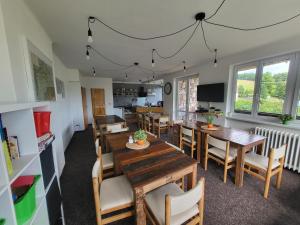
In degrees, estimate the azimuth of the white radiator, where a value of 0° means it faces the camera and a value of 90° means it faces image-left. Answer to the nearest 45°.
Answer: approximately 45°

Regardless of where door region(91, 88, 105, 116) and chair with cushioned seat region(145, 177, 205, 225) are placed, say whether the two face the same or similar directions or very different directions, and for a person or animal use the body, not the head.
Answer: very different directions

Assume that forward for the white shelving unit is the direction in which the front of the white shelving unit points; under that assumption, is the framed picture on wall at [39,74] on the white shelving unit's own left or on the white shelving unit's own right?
on the white shelving unit's own left

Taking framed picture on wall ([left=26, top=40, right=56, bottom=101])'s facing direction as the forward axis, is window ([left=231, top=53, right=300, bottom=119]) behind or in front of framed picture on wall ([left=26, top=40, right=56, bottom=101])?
in front

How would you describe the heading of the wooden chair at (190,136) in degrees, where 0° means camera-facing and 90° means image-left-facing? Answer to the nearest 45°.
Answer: approximately 225°

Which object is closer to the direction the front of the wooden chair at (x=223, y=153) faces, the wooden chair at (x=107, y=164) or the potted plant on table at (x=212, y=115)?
the potted plant on table

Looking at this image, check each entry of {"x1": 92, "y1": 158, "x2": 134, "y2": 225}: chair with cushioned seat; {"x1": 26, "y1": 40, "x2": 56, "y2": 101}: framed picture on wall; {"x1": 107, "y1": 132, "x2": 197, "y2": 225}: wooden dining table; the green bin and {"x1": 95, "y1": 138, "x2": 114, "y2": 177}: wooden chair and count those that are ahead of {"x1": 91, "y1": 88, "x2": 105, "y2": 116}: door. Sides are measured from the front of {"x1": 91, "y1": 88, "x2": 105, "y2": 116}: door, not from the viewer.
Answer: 5

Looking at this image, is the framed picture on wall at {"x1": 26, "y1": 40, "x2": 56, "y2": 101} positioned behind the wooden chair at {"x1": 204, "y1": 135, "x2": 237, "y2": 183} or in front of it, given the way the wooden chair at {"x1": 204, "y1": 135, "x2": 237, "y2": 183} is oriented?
behind

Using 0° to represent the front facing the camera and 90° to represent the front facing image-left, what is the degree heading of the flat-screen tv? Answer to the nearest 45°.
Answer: approximately 45°

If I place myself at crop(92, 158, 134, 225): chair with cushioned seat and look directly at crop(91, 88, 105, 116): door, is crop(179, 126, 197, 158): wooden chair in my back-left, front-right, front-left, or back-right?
front-right

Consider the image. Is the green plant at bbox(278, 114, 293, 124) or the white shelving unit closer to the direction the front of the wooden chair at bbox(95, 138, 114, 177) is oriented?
the green plant

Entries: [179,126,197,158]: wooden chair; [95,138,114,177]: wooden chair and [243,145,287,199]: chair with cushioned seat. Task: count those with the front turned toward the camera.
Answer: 0

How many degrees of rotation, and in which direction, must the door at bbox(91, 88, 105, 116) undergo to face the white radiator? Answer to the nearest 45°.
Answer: approximately 45° to its left

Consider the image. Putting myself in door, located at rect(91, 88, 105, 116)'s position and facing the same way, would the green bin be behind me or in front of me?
in front

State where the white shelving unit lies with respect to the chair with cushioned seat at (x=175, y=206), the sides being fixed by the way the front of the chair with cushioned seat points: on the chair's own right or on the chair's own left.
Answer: on the chair's own left

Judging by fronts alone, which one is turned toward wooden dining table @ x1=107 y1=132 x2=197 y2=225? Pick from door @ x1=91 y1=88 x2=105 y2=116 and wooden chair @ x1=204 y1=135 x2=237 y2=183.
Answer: the door

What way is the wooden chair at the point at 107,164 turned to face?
to the viewer's right

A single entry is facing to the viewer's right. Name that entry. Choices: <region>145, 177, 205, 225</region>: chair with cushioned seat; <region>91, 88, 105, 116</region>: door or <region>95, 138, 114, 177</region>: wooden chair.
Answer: the wooden chair

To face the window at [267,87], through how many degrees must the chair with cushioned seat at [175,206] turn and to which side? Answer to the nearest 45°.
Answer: approximately 90° to its right
